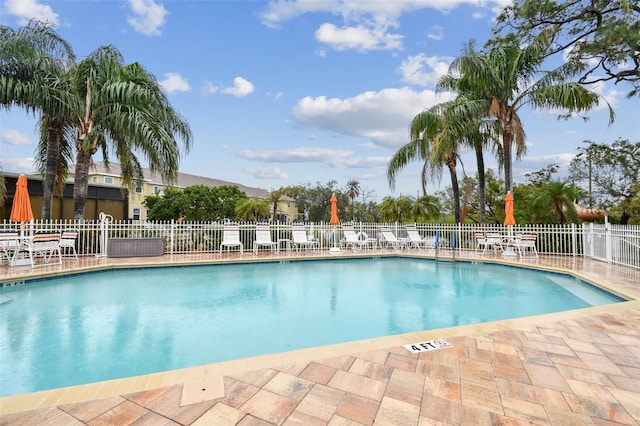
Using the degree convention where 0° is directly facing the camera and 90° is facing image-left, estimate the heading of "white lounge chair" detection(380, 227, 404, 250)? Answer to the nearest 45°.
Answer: approximately 315°

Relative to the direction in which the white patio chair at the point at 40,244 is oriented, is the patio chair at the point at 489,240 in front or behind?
behind

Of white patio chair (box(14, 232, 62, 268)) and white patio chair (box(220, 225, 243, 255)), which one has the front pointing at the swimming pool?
white patio chair (box(220, 225, 243, 255))
